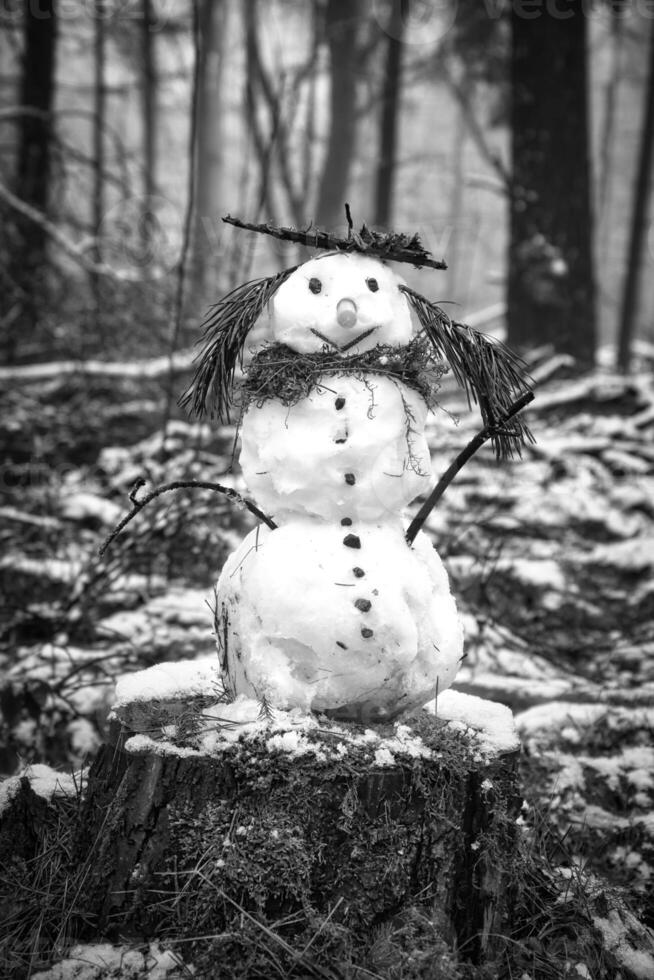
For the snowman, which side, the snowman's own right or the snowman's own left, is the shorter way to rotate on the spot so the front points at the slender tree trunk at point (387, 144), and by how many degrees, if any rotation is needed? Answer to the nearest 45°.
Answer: approximately 180°

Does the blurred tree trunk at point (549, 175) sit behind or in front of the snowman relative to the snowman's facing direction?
behind

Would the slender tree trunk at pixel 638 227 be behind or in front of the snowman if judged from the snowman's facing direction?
behind

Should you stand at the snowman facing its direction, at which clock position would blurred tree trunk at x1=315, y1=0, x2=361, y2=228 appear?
The blurred tree trunk is roughly at 6 o'clock from the snowman.

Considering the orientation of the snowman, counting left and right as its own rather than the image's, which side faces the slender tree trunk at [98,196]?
back

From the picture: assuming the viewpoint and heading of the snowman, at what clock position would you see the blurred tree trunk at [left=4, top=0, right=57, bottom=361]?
The blurred tree trunk is roughly at 5 o'clock from the snowman.

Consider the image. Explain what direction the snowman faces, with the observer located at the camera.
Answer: facing the viewer

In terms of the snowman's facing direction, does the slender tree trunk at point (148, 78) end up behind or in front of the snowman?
behind

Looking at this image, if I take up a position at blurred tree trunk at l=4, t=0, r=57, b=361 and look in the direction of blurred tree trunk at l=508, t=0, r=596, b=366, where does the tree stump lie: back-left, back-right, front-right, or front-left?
front-right

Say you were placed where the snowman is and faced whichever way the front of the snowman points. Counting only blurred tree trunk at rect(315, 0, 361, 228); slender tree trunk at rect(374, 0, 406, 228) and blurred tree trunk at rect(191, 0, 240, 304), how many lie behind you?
3

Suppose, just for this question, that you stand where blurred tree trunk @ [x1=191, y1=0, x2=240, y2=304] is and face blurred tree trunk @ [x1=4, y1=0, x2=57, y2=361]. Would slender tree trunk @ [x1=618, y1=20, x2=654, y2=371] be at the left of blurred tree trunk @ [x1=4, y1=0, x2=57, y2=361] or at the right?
left
